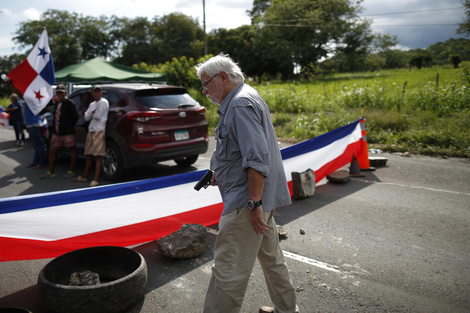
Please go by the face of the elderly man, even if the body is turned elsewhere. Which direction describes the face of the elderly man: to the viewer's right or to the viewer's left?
to the viewer's left

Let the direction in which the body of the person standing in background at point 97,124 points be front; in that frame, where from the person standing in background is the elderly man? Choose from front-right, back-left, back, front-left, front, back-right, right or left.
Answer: front-left

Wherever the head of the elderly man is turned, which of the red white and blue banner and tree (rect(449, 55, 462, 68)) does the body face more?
the red white and blue banner

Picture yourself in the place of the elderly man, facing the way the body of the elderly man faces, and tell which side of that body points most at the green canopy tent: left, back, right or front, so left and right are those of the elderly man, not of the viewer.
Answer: right

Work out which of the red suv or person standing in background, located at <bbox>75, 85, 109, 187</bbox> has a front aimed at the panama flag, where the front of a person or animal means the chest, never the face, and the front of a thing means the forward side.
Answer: the red suv

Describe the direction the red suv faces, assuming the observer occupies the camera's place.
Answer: facing away from the viewer and to the left of the viewer

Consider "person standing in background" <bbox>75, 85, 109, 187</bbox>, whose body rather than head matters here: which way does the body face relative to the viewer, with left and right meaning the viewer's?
facing the viewer and to the left of the viewer

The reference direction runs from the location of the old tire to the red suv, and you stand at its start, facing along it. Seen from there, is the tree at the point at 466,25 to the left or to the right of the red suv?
right
